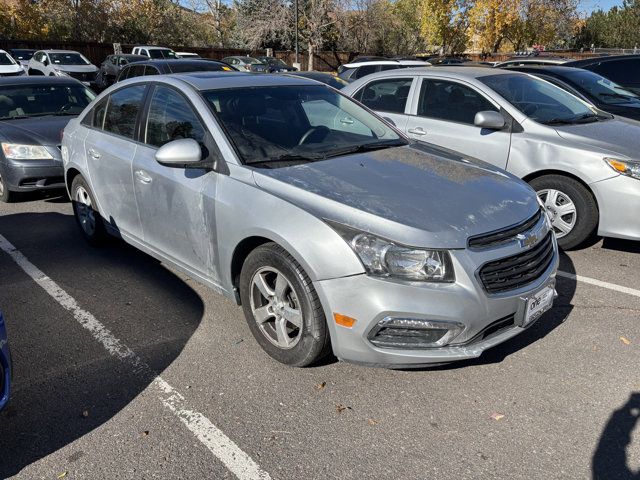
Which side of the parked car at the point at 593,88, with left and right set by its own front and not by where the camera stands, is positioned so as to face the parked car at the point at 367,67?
back

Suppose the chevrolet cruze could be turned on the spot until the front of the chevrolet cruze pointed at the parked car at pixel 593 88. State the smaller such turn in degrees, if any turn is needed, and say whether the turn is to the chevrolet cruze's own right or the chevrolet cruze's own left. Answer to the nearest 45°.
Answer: approximately 90° to the chevrolet cruze's own left

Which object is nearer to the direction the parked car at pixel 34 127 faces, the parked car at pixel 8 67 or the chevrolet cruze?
the chevrolet cruze

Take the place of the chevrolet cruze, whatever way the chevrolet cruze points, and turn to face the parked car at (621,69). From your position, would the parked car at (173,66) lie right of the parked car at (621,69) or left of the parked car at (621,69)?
left

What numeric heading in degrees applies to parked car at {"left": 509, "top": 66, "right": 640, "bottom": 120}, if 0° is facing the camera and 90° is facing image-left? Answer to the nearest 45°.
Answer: approximately 315°

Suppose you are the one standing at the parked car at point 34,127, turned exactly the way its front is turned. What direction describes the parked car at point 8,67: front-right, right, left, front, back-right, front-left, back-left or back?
back-left

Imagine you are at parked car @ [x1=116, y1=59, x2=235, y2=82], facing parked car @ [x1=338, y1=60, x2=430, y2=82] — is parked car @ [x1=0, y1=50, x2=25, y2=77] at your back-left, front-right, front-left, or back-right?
back-left

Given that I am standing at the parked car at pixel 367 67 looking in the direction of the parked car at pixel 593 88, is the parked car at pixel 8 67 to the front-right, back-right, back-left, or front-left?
back-right

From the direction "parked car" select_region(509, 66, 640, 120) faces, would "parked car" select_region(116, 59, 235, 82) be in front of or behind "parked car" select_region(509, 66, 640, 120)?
behind

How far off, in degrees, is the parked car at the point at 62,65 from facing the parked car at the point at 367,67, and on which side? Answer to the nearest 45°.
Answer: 0° — it already faces it

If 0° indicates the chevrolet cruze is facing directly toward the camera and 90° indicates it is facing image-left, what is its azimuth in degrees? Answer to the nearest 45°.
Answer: approximately 315°

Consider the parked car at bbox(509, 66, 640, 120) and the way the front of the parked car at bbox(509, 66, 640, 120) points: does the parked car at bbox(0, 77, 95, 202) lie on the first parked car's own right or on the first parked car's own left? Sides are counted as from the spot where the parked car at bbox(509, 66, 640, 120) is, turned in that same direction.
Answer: on the first parked car's own right
